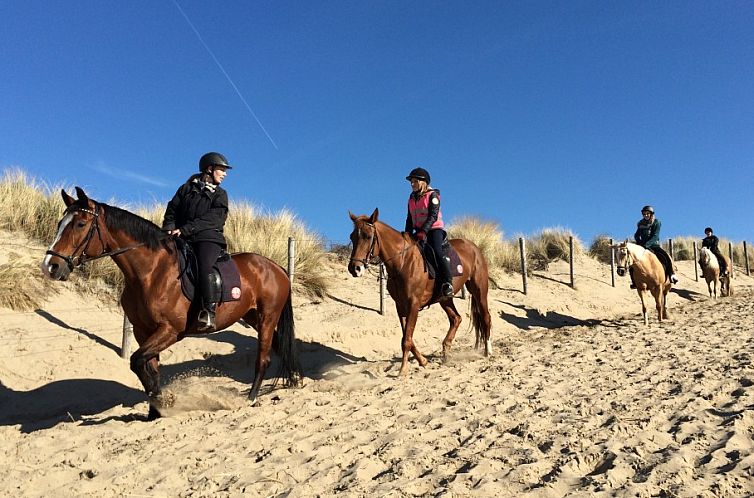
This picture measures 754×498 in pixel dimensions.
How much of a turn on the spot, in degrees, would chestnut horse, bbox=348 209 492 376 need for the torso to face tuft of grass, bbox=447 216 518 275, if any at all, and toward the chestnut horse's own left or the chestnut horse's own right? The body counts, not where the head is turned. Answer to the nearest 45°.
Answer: approximately 135° to the chestnut horse's own right

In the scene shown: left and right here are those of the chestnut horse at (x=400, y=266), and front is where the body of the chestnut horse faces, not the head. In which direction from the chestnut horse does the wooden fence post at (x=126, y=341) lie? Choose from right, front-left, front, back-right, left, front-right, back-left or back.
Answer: front-right

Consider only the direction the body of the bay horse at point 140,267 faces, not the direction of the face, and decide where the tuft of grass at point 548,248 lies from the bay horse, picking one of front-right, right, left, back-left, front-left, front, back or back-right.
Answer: back

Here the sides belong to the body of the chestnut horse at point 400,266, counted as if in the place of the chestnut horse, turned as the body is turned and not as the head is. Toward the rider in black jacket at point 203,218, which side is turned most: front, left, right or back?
front

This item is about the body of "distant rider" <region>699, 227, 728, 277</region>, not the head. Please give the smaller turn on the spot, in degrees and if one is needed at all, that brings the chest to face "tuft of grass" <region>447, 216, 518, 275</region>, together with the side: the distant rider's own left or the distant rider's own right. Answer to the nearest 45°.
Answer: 0° — they already face it

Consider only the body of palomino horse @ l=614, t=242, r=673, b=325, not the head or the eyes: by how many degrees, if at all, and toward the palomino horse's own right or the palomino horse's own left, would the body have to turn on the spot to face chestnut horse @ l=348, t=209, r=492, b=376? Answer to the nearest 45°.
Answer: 0° — it already faces it

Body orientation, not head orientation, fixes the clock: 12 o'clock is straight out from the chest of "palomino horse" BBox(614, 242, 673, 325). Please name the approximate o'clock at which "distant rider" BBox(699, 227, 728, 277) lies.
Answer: The distant rider is roughly at 5 o'clock from the palomino horse.

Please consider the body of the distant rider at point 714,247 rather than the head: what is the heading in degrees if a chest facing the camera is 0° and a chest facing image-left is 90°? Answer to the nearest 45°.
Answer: approximately 45°
